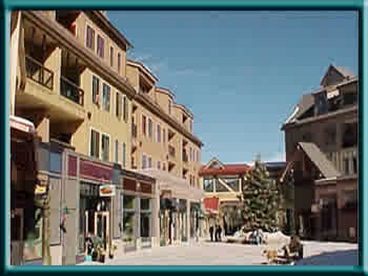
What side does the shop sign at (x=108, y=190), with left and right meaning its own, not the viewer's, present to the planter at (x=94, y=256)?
front

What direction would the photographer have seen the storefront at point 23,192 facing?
facing the viewer and to the right of the viewer

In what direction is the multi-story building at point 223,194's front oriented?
toward the camera

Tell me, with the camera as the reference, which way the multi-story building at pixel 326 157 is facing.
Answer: facing the viewer and to the left of the viewer

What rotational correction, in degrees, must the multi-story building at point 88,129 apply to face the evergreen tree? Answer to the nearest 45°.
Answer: approximately 90° to its left

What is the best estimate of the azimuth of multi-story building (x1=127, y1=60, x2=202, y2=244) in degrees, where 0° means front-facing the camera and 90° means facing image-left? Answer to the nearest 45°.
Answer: approximately 315°

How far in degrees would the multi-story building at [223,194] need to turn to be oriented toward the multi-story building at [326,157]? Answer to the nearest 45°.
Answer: approximately 45° to its left

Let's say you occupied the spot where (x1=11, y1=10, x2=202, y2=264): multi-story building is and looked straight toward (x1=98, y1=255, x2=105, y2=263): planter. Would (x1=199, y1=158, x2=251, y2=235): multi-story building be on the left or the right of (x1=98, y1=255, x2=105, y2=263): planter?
left

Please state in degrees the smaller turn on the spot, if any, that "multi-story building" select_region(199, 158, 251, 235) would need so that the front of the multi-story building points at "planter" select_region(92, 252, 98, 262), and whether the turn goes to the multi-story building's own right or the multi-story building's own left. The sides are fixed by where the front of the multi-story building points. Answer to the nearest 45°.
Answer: approximately 45° to the multi-story building's own right

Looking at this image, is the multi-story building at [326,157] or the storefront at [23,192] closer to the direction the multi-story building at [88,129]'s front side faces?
the multi-story building
